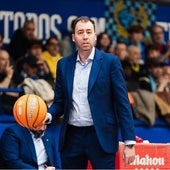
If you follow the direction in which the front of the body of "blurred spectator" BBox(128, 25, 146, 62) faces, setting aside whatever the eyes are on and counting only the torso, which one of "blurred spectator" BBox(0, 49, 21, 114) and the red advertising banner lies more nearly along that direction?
the red advertising banner

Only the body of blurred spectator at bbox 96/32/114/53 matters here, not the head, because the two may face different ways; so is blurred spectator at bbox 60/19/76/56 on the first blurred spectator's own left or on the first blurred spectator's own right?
on the first blurred spectator's own right

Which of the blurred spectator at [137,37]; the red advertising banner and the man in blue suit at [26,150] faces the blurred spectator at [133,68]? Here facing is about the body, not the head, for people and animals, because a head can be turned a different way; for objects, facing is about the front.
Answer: the blurred spectator at [137,37]

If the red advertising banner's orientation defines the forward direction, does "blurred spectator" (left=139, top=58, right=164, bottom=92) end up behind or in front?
behind

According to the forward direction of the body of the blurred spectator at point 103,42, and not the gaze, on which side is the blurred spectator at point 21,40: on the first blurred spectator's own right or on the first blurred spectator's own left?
on the first blurred spectator's own right

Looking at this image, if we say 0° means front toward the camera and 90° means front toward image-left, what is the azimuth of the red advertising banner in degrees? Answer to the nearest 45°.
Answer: approximately 0°

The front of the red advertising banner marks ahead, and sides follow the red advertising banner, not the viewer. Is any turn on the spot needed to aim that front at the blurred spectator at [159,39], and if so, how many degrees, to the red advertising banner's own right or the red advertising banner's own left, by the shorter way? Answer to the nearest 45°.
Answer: approximately 180°

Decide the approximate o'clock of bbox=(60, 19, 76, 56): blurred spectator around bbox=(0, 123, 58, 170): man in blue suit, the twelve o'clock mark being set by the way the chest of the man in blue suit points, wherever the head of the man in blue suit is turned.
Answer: The blurred spectator is roughly at 8 o'clock from the man in blue suit.
